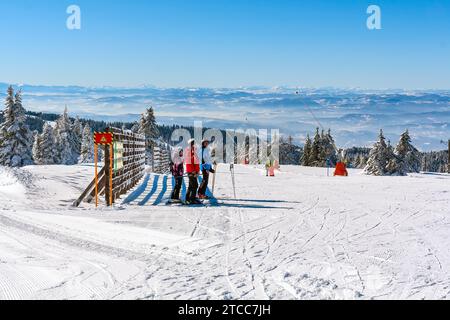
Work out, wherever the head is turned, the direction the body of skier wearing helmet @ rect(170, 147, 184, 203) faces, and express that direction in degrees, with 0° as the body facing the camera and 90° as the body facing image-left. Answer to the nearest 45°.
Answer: approximately 270°

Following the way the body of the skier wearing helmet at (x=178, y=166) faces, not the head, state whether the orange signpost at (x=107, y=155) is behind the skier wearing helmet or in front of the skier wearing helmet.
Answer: behind

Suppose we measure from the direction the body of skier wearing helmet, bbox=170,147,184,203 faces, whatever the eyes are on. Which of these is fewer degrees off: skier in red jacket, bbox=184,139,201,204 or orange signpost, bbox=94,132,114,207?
the skier in red jacket

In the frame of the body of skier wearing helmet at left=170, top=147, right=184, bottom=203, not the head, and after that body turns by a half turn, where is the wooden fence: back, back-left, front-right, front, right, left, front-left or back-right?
front

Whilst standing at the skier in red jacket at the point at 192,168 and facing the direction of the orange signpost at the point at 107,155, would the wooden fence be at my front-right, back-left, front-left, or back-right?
front-right
